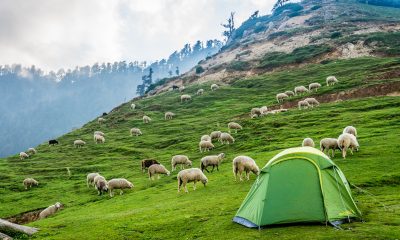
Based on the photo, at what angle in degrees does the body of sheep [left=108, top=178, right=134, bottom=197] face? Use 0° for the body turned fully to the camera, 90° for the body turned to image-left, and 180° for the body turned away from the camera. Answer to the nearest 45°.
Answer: approximately 270°

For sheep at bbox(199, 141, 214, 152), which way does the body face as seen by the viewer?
to the viewer's right

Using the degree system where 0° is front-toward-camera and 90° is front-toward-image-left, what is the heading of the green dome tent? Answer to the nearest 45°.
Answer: approximately 0°
